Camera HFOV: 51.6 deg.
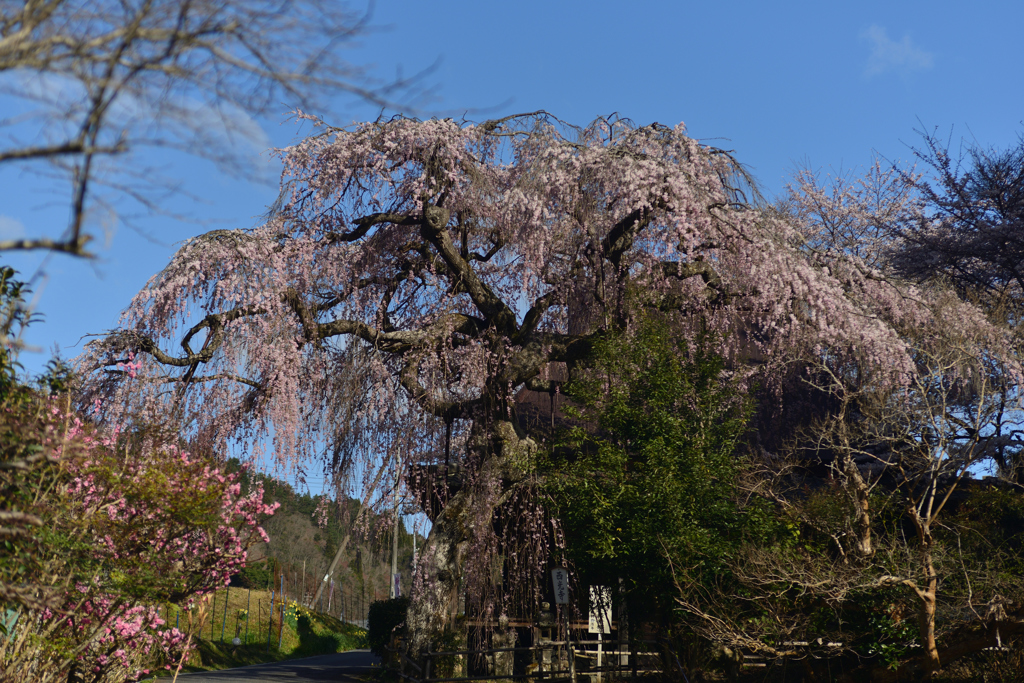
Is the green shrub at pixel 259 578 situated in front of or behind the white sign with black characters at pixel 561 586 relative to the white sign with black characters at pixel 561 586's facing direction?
behind

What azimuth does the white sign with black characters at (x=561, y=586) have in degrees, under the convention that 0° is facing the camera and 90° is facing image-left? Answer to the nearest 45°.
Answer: approximately 0°

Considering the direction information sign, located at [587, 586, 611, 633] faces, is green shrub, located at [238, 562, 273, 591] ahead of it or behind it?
behind

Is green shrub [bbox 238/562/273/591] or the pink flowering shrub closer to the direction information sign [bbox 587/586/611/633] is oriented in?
the pink flowering shrub

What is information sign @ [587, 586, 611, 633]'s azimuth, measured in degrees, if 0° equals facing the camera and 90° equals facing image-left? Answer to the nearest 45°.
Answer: approximately 0°

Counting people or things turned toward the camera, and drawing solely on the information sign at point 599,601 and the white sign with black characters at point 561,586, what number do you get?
2

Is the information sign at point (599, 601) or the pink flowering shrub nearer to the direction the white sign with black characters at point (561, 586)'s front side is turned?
the pink flowering shrub

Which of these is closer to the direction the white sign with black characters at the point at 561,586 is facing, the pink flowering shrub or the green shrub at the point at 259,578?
the pink flowering shrub
